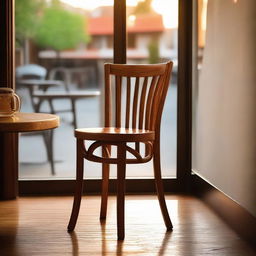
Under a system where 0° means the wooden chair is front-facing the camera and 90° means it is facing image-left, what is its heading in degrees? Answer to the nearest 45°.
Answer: approximately 45°

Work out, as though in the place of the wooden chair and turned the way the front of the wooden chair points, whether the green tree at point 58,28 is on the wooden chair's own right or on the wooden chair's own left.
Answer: on the wooden chair's own right

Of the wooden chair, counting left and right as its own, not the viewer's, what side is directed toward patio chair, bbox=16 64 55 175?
right
